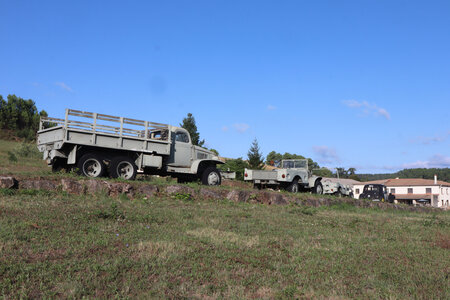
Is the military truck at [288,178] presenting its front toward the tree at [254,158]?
no

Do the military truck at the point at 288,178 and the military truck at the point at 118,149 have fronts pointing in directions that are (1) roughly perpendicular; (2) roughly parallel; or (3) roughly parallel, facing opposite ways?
roughly parallel

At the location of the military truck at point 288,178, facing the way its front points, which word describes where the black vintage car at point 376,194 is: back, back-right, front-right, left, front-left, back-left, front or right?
front

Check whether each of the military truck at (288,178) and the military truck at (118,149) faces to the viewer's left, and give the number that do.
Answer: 0

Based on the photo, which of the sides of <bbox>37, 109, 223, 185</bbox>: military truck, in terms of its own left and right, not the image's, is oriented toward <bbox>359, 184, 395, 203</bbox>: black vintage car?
front

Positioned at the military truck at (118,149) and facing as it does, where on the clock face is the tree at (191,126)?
The tree is roughly at 11 o'clock from the military truck.

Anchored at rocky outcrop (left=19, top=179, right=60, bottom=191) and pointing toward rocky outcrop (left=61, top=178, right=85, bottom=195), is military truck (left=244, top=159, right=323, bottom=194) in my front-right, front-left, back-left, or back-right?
front-left

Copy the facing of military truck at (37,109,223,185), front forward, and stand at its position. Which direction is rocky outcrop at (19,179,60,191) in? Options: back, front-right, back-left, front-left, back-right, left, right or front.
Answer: back

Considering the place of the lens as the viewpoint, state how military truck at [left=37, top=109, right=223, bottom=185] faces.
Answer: facing away from the viewer and to the right of the viewer

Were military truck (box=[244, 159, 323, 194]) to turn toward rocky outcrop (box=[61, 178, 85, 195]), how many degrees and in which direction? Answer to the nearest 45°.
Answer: approximately 180°

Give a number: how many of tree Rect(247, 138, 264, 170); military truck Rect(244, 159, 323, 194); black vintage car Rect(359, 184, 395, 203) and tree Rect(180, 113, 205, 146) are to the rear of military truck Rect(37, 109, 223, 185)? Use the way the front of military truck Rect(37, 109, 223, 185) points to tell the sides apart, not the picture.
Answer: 0

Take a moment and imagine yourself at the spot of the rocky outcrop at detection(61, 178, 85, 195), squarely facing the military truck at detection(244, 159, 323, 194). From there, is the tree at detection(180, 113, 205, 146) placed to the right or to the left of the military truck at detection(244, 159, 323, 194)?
left

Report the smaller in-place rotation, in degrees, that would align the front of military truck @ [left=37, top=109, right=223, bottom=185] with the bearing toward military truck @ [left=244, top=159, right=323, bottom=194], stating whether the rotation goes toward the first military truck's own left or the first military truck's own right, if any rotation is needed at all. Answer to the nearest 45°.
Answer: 0° — it already faces it

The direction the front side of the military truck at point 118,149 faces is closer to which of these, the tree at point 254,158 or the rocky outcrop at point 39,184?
the tree

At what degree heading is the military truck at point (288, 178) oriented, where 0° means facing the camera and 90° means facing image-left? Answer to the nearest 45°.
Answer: approximately 225°

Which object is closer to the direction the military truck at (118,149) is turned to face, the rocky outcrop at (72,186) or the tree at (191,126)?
the tree

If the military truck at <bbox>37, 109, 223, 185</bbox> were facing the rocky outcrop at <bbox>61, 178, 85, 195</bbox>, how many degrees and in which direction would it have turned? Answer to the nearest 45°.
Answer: approximately 180°

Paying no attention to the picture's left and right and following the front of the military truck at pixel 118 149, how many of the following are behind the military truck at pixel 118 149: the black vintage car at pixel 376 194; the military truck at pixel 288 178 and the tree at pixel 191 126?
0
